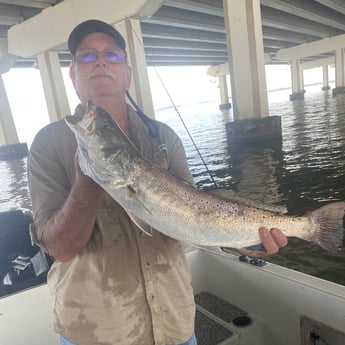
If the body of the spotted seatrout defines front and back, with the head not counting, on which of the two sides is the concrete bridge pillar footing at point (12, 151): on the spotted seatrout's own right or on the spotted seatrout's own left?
on the spotted seatrout's own right

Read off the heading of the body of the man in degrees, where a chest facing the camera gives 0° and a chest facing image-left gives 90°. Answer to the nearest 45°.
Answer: approximately 0°

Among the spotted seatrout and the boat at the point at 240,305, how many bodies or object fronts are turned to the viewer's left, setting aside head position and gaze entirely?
1

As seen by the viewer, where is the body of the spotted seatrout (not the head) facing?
to the viewer's left

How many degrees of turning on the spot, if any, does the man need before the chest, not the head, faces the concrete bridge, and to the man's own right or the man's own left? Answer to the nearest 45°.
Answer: approximately 180°

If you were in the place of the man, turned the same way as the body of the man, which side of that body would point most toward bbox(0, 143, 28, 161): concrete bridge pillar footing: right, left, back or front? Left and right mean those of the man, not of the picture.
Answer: back
